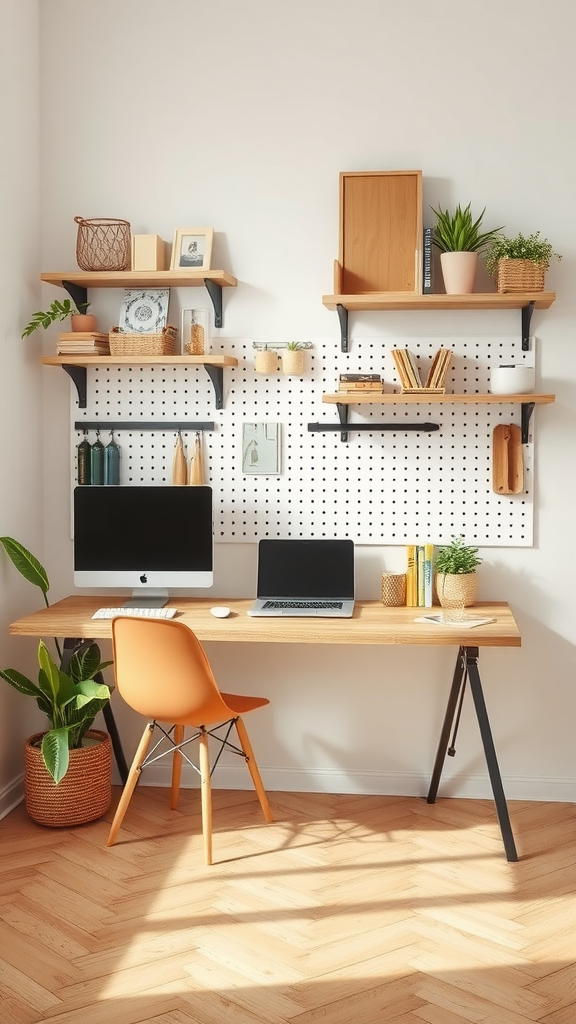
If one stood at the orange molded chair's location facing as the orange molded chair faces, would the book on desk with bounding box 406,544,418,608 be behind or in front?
in front

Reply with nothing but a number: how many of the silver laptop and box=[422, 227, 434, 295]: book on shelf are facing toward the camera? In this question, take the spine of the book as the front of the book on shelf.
2

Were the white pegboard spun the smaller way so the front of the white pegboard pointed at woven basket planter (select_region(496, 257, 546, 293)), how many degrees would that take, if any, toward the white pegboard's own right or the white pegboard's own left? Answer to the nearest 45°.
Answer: approximately 45° to the white pegboard's own left

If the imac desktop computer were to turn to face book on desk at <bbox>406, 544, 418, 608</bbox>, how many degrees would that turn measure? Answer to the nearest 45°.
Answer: approximately 90° to its left

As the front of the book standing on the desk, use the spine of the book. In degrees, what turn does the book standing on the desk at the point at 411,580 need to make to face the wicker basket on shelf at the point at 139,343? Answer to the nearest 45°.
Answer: approximately 90° to its right

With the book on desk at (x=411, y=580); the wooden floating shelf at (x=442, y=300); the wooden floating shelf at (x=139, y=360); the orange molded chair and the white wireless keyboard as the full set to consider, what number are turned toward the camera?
4
